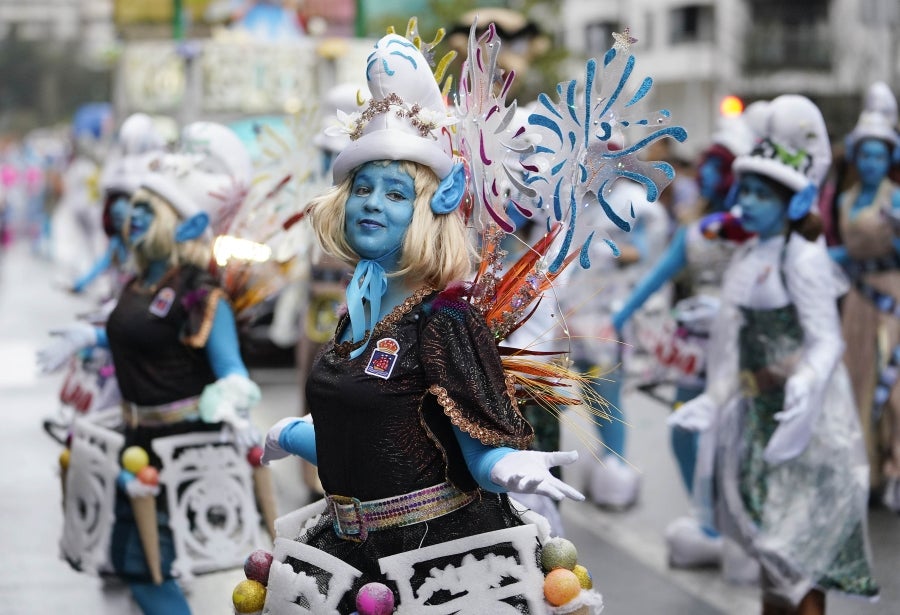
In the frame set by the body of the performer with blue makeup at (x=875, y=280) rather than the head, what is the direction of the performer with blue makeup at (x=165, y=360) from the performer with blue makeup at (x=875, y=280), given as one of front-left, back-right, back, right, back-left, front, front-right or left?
front-right

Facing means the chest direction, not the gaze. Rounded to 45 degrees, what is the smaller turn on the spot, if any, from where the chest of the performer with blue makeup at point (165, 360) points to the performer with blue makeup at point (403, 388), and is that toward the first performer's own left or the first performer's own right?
approximately 45° to the first performer's own left

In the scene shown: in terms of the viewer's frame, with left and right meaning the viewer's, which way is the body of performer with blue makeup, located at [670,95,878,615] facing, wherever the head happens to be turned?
facing the viewer and to the left of the viewer

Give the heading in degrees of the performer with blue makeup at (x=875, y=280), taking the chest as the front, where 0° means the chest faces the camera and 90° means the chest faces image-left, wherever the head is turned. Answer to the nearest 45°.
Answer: approximately 0°

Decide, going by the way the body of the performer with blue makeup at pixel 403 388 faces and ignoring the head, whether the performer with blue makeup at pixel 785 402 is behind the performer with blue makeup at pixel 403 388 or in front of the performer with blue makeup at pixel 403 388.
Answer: behind

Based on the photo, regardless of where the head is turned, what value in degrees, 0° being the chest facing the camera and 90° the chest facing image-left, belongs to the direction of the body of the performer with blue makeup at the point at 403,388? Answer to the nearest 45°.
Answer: approximately 45°
